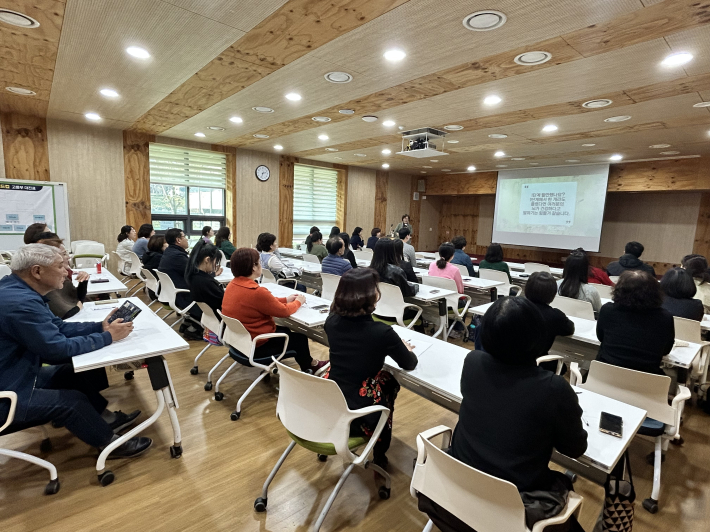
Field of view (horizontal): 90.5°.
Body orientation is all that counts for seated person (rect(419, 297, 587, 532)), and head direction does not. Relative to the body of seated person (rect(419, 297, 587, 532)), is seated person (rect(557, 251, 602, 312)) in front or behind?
in front

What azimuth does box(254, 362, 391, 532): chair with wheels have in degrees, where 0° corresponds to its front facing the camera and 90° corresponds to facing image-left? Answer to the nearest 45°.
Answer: approximately 225°

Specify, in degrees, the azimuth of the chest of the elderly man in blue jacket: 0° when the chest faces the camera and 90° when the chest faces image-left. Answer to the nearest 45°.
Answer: approximately 270°

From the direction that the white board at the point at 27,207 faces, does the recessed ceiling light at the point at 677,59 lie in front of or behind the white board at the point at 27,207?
in front

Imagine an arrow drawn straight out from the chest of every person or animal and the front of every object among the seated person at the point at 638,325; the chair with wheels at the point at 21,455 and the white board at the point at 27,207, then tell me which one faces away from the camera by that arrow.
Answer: the seated person

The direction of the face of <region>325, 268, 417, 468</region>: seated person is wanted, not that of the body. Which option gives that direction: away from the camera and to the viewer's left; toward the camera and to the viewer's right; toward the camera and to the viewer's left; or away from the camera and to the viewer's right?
away from the camera and to the viewer's right

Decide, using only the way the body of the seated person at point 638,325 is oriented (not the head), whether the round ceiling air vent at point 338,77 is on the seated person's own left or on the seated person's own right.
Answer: on the seated person's own left

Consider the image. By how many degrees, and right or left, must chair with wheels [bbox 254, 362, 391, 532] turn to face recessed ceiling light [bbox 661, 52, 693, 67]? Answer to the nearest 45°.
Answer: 0° — it already faces it

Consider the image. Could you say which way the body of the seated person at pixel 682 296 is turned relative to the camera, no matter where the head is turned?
away from the camera

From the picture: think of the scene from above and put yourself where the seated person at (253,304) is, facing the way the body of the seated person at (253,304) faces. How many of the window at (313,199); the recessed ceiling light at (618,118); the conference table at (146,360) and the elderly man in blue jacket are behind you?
2

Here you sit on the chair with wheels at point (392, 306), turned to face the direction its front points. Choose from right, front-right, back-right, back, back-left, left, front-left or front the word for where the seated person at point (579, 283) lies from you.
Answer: front-right

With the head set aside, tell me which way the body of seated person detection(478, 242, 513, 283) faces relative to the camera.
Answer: away from the camera

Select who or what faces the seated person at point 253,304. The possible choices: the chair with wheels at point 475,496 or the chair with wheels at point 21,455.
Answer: the chair with wheels at point 21,455

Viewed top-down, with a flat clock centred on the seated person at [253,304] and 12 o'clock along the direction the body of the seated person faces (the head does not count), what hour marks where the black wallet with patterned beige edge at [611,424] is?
The black wallet with patterned beige edge is roughly at 3 o'clock from the seated person.

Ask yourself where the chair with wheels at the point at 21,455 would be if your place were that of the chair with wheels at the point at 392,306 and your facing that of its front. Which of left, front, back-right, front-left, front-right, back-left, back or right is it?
back

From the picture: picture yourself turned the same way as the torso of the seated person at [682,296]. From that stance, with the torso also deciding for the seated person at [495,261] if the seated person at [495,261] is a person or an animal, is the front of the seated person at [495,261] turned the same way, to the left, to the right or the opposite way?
the same way

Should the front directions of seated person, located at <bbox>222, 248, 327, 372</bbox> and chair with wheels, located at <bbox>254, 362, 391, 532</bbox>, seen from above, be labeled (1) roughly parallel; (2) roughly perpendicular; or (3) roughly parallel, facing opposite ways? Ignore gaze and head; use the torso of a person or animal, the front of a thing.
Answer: roughly parallel

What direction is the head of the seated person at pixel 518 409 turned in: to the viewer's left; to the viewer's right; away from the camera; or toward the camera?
away from the camera
